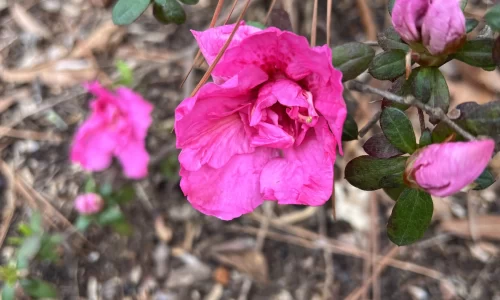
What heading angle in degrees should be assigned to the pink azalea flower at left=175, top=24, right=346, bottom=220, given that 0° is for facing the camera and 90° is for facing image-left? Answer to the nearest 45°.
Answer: approximately 0°

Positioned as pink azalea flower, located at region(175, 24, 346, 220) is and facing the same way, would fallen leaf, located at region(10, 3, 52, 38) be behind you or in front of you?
behind

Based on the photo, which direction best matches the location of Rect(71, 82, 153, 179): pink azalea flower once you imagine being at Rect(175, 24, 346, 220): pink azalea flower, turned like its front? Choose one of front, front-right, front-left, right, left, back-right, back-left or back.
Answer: back-right

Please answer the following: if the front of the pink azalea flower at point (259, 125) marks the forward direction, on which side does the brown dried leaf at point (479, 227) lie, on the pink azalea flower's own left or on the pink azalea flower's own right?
on the pink azalea flower's own left
